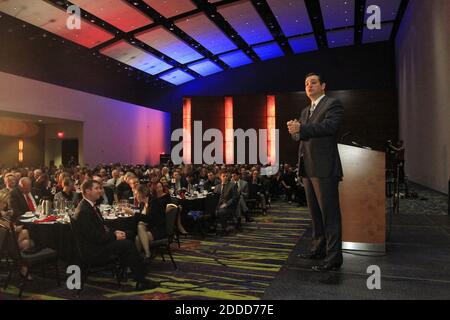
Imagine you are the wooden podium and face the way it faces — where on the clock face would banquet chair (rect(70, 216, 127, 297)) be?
The banquet chair is roughly at 11 o'clock from the wooden podium.

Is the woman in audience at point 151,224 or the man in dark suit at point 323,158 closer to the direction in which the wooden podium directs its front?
the woman in audience

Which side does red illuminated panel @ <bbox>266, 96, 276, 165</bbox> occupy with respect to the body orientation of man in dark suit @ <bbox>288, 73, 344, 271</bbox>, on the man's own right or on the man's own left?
on the man's own right

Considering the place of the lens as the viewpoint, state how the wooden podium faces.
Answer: facing to the left of the viewer

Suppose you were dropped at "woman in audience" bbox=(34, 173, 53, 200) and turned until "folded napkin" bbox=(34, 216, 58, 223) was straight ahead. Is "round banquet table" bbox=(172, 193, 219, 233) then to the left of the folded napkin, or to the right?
left

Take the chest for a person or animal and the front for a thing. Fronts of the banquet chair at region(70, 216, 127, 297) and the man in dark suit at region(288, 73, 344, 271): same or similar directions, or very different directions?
very different directions

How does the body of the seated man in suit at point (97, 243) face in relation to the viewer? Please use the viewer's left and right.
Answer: facing to the right of the viewer

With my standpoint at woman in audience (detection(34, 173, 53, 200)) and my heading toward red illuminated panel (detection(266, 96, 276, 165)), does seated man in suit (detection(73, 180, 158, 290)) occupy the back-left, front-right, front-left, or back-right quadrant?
back-right

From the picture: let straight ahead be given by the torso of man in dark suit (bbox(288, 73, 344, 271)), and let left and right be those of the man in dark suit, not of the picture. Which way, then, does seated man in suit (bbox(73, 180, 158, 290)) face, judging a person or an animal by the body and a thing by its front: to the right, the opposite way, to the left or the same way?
the opposite way

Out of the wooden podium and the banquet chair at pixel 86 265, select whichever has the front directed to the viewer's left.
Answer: the wooden podium

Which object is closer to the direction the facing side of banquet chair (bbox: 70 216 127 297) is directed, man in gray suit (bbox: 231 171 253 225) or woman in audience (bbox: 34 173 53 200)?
the man in gray suit
